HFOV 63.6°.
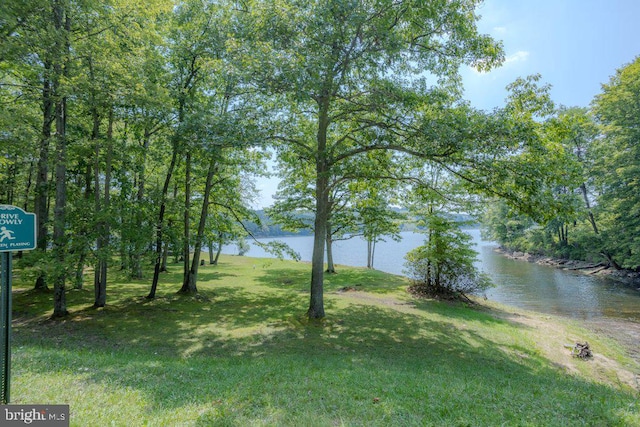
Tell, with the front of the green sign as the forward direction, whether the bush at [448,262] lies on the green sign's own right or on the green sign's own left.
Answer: on the green sign's own left

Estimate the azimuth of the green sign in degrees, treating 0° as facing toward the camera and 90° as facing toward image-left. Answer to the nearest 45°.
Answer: approximately 0°

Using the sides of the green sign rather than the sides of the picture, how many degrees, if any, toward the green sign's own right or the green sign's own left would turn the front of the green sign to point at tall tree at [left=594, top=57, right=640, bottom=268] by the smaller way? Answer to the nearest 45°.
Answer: approximately 90° to the green sign's own left
